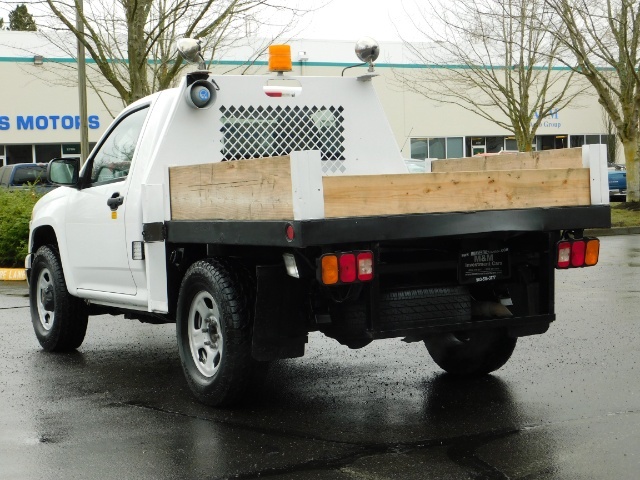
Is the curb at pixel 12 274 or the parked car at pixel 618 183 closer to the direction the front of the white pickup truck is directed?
the curb

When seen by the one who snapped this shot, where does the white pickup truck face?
facing away from the viewer and to the left of the viewer

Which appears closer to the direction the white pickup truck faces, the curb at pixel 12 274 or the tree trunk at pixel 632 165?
the curb

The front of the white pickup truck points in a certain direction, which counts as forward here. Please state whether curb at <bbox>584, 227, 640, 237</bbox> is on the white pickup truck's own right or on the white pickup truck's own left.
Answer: on the white pickup truck's own right

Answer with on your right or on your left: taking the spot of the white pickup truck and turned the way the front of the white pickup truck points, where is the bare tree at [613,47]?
on your right

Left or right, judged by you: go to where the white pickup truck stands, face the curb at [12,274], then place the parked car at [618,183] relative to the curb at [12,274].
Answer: right

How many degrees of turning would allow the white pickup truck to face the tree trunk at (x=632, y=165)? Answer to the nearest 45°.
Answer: approximately 90° to its right
